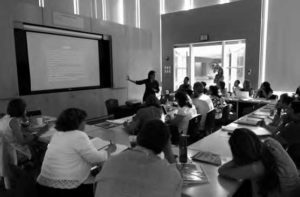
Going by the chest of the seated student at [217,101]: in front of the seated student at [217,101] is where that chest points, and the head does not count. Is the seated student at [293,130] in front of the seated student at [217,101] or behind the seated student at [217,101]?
behind

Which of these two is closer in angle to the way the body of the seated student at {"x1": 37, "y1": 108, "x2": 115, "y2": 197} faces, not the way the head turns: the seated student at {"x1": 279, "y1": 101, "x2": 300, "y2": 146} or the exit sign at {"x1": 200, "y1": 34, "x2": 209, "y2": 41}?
the exit sign

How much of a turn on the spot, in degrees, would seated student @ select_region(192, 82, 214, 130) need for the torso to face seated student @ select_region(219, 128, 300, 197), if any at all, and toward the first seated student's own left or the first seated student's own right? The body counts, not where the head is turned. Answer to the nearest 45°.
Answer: approximately 135° to the first seated student's own left

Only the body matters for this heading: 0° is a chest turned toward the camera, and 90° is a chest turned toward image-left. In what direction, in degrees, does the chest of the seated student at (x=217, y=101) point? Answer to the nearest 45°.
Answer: approximately 135°

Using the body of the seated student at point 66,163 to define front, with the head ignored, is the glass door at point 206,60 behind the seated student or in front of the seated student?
in front

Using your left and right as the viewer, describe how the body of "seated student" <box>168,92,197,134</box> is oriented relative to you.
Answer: facing away from the viewer and to the left of the viewer

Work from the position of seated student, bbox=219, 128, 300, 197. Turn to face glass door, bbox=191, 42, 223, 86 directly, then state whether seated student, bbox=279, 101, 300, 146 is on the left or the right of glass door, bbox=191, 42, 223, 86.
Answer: right

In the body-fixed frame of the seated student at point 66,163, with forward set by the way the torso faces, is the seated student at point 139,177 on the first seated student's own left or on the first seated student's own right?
on the first seated student's own right
